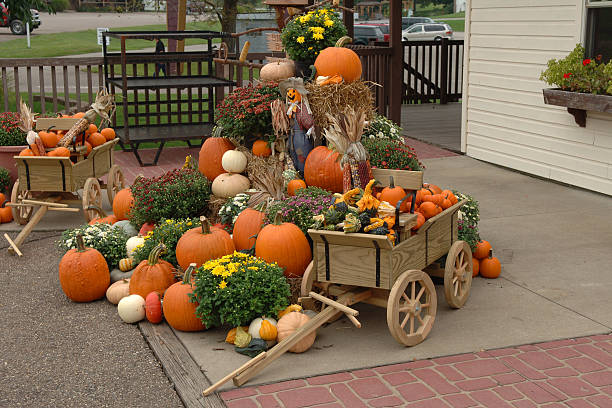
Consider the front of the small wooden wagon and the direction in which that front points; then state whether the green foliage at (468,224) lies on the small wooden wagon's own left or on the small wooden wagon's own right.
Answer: on the small wooden wagon's own left

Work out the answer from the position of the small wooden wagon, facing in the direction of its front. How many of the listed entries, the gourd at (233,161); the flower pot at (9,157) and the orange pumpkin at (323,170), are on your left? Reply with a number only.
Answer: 2

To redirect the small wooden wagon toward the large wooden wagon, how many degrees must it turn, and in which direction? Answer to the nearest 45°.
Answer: approximately 90° to its left

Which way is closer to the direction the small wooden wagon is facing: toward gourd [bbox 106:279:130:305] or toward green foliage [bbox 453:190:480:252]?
the gourd

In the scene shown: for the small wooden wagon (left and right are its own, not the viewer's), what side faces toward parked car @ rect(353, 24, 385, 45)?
back

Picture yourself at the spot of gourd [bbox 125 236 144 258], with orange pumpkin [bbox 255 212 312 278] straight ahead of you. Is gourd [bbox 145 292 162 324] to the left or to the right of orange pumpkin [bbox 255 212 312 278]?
right

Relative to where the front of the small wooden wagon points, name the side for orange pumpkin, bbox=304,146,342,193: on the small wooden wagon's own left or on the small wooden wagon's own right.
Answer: on the small wooden wagon's own left

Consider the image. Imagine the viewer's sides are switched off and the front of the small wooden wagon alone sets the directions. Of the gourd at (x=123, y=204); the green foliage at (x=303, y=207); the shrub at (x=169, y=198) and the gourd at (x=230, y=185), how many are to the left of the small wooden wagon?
4

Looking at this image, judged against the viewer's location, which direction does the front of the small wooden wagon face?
facing the viewer and to the left of the viewer
